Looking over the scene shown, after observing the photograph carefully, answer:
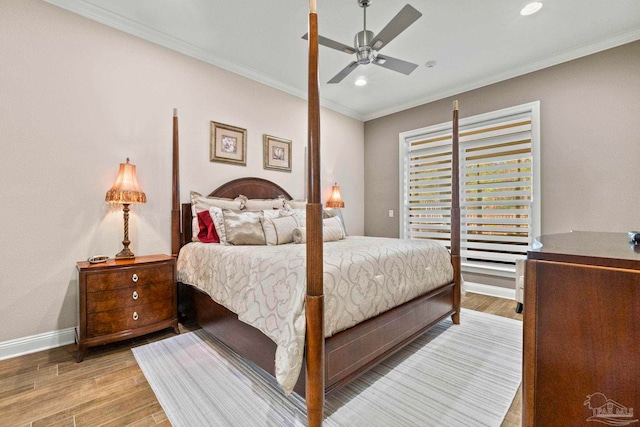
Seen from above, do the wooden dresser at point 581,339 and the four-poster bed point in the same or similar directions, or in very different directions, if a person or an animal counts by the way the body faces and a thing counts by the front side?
very different directions

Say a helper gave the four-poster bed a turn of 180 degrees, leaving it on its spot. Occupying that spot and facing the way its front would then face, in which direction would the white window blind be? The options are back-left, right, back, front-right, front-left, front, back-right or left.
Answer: right

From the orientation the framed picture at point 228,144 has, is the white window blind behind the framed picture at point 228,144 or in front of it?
in front

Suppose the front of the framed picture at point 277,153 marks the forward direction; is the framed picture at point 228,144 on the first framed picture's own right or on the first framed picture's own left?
on the first framed picture's own right

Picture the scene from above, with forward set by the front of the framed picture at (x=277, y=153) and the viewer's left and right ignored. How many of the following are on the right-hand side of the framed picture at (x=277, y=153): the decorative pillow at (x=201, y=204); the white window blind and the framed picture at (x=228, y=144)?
2

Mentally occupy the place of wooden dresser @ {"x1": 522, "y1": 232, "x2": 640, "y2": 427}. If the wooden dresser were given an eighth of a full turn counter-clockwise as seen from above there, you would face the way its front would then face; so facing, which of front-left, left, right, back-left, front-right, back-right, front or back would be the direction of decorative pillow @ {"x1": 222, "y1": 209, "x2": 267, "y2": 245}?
front-right

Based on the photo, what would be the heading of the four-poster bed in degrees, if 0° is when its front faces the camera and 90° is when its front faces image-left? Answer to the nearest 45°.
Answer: approximately 315°

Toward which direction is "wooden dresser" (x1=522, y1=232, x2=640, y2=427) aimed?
to the viewer's left

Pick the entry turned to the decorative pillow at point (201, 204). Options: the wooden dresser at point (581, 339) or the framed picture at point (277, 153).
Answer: the wooden dresser
